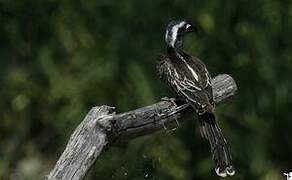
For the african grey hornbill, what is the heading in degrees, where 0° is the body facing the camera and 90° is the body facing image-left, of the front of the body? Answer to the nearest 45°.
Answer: approximately 135°
